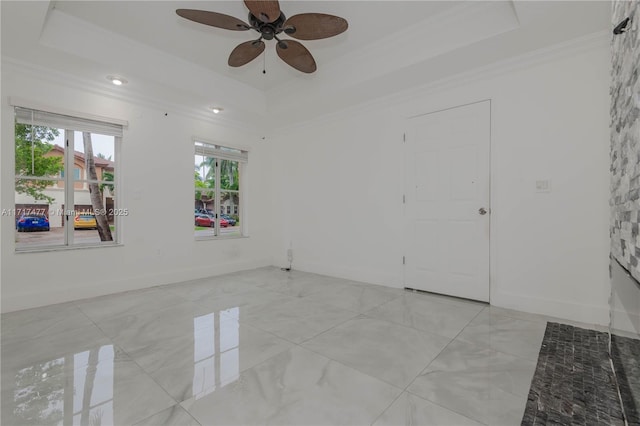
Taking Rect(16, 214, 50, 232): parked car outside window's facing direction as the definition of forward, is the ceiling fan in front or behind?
behind
